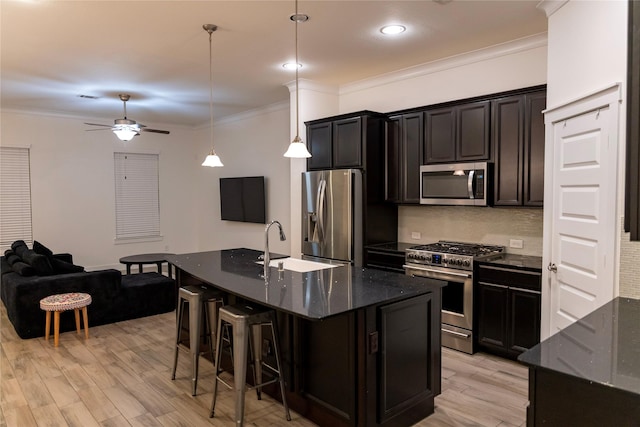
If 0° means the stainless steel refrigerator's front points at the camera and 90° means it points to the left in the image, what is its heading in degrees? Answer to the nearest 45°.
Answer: approximately 45°

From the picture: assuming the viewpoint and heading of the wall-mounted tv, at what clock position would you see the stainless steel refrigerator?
The stainless steel refrigerator is roughly at 10 o'clock from the wall-mounted tv.

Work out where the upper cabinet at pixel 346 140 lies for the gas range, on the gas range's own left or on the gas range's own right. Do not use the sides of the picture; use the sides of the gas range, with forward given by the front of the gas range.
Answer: on the gas range's own right

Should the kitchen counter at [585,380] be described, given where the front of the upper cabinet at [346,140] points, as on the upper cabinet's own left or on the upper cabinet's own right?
on the upper cabinet's own left

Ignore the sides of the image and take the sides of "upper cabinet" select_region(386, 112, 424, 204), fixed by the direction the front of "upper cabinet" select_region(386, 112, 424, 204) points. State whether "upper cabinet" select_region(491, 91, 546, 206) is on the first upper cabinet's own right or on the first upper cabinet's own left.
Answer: on the first upper cabinet's own left

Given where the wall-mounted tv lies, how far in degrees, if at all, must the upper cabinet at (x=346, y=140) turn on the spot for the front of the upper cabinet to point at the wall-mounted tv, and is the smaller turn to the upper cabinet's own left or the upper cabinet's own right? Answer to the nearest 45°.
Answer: approximately 90° to the upper cabinet's own right

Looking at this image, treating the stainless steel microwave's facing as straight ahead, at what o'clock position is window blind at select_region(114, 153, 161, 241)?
The window blind is roughly at 2 o'clock from the stainless steel microwave.

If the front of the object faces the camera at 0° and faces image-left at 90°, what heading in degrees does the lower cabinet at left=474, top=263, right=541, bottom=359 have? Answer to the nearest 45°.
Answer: approximately 45°

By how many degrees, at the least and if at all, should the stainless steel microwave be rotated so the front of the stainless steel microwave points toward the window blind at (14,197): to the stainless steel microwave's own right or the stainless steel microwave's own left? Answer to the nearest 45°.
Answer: approximately 45° to the stainless steel microwave's own right

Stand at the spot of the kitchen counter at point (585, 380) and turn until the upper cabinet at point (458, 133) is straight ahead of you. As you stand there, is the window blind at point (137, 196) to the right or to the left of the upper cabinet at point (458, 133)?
left

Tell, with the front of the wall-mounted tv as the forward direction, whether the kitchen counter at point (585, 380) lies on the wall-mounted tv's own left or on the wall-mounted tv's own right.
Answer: on the wall-mounted tv's own left
